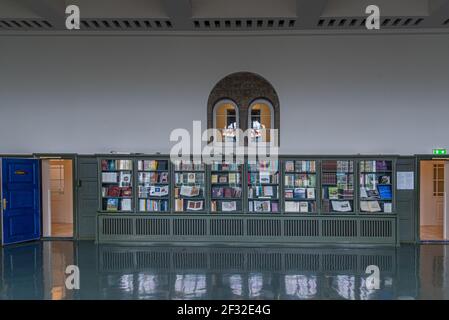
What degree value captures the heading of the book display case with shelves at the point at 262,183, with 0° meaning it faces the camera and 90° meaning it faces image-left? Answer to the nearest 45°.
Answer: approximately 0°

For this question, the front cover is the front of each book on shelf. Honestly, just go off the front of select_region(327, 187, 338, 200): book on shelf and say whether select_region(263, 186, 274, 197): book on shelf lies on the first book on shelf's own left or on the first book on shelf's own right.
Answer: on the first book on shelf's own right

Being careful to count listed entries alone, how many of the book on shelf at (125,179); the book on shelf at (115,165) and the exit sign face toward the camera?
3

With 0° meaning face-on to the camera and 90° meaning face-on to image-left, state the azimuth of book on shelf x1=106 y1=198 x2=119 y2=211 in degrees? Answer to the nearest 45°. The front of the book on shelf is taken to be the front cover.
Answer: approximately 0°

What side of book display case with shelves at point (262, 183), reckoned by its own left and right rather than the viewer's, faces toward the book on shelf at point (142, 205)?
right

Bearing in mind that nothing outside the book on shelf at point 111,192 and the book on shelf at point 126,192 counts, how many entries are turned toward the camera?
2

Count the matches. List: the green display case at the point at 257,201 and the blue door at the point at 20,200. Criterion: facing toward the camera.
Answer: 2

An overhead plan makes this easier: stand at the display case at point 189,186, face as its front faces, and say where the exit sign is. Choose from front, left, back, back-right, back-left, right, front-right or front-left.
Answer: left

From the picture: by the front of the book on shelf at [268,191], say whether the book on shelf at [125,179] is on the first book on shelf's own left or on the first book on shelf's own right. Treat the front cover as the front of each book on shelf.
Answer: on the first book on shelf's own right

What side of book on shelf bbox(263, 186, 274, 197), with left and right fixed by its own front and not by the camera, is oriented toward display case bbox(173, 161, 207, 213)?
right

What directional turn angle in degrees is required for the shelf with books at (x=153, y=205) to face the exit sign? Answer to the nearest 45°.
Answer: approximately 90° to its left

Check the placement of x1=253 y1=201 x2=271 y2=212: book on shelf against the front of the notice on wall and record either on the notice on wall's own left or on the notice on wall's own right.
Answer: on the notice on wall's own right
